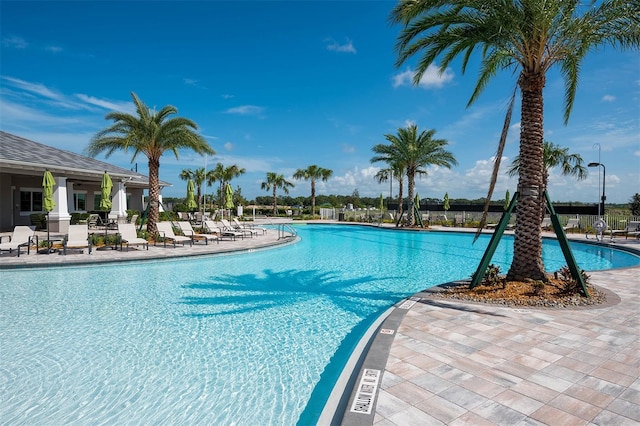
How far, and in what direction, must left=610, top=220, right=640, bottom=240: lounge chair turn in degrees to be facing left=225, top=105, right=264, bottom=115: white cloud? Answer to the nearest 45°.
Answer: approximately 45° to its right

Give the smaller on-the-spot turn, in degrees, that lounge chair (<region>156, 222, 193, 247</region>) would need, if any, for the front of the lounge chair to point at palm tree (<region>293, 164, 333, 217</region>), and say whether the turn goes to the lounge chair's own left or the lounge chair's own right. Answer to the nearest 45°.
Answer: approximately 90° to the lounge chair's own left

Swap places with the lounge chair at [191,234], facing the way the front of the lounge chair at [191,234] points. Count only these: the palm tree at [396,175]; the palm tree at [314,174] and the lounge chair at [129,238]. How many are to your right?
1

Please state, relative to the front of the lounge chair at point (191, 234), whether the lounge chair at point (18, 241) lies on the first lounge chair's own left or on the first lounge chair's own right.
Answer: on the first lounge chair's own right

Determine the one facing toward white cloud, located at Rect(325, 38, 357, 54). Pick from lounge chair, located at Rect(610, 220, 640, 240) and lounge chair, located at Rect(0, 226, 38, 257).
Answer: lounge chair, located at Rect(610, 220, 640, 240)

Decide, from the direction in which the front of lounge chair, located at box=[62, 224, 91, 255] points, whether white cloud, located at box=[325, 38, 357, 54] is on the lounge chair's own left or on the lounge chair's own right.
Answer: on the lounge chair's own left

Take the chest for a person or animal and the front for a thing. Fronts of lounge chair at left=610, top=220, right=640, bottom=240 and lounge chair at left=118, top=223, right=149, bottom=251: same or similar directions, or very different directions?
very different directions

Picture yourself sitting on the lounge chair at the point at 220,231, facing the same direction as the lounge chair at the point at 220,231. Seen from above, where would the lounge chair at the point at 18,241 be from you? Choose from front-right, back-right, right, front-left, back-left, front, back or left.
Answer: right

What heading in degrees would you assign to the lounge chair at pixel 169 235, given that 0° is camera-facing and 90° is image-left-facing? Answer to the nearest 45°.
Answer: approximately 315°

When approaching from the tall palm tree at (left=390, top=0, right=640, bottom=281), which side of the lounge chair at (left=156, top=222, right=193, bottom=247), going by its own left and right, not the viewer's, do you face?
front

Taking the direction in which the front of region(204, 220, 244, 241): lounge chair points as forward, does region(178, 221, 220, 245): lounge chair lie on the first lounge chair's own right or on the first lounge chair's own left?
on the first lounge chair's own right

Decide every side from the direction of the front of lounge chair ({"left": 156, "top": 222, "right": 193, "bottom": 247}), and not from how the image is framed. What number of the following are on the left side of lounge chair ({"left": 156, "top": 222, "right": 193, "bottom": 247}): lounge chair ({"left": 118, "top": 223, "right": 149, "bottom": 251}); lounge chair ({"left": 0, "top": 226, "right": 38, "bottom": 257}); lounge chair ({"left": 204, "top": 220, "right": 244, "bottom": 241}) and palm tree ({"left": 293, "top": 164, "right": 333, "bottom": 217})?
2

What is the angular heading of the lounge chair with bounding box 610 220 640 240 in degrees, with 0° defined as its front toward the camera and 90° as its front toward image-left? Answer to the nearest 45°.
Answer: approximately 45°

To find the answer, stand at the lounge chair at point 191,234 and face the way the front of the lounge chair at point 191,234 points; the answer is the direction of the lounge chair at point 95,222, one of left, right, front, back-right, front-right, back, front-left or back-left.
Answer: back

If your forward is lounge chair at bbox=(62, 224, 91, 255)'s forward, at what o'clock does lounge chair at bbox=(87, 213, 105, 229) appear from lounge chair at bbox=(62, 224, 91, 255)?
lounge chair at bbox=(87, 213, 105, 229) is roughly at 6 o'clock from lounge chair at bbox=(62, 224, 91, 255).
